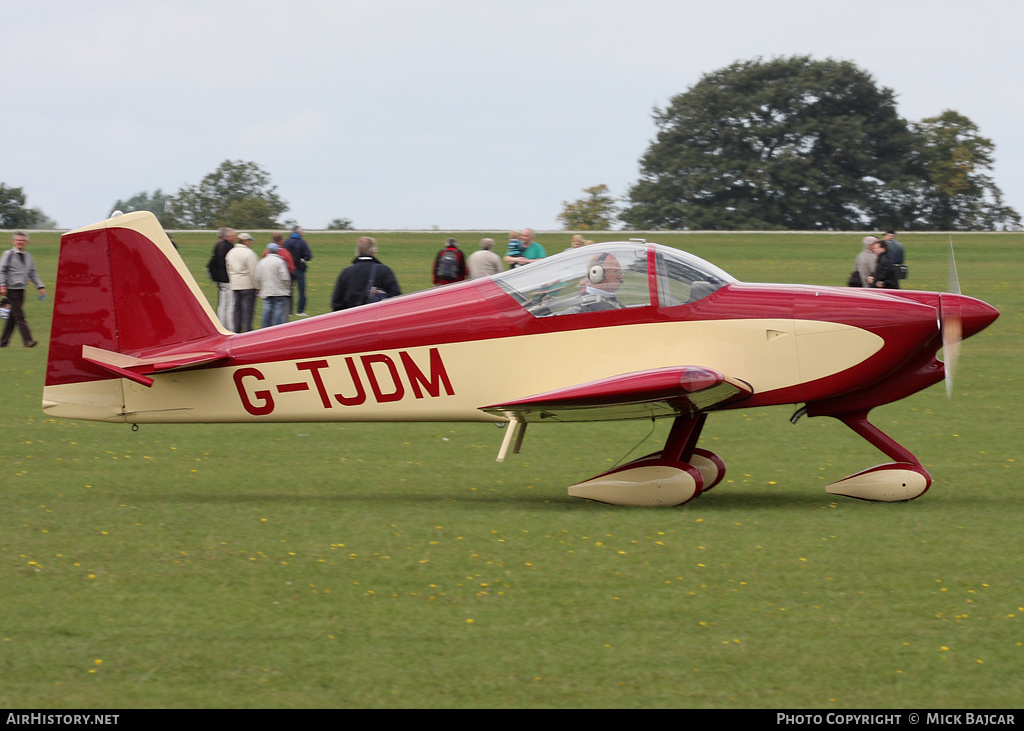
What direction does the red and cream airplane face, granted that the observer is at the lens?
facing to the right of the viewer

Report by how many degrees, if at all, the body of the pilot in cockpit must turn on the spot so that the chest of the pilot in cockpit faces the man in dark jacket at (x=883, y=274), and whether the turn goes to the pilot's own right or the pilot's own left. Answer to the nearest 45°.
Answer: approximately 45° to the pilot's own left

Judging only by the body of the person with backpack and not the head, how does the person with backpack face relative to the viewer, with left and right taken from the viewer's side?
facing away from the viewer

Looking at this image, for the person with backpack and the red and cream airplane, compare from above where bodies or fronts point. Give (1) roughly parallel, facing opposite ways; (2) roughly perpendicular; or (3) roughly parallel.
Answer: roughly perpendicular

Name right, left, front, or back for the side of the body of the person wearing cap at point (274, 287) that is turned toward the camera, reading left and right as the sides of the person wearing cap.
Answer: back

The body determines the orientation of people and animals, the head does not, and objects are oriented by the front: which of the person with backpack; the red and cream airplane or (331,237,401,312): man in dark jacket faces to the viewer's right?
the red and cream airplane

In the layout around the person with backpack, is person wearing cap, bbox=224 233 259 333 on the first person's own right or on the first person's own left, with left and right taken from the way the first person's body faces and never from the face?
on the first person's own left

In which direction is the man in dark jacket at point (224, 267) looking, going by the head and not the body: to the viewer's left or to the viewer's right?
to the viewer's right

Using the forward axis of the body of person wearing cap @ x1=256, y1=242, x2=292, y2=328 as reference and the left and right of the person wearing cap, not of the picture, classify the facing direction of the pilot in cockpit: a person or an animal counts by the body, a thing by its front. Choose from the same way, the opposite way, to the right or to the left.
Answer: to the right

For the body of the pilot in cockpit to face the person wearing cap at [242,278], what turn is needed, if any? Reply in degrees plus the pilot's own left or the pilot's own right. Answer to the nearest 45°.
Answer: approximately 135° to the pilot's own left

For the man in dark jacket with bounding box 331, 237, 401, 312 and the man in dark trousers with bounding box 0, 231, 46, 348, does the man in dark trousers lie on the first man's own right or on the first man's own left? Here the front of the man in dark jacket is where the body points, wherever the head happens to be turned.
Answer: on the first man's own left

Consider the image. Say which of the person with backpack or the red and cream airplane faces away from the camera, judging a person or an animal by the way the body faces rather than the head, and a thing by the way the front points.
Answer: the person with backpack

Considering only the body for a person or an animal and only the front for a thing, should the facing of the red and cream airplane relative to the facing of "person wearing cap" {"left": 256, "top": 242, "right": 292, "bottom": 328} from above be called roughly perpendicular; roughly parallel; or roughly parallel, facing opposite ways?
roughly perpendicular

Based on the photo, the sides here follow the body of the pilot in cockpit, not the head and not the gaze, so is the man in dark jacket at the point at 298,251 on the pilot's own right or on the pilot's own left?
on the pilot's own left

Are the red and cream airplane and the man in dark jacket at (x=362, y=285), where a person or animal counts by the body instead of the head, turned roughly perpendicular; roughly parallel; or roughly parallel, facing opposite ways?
roughly perpendicular

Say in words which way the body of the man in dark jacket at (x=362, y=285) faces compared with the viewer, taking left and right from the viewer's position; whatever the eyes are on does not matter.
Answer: facing away from the viewer

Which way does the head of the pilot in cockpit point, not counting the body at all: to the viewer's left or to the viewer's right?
to the viewer's right

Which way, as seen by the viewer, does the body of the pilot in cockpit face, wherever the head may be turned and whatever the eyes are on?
to the viewer's right

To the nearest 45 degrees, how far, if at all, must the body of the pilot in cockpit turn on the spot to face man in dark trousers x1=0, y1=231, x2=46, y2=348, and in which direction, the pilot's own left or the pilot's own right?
approximately 135° to the pilot's own left

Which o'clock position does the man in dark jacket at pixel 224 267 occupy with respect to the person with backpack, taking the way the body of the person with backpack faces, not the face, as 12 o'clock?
The man in dark jacket is roughly at 10 o'clock from the person with backpack.

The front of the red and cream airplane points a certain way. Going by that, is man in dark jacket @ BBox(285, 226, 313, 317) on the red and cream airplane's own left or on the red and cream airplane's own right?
on the red and cream airplane's own left
